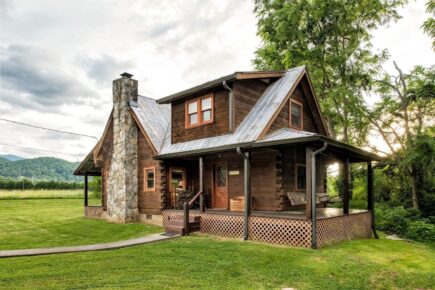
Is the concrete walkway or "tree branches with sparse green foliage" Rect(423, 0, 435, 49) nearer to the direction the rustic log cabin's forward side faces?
the concrete walkway

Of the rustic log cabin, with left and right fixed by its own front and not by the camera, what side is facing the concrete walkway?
front

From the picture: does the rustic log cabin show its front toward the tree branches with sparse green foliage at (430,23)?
no

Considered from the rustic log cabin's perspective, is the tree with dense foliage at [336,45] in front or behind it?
behind

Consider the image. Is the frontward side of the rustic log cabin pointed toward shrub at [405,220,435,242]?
no

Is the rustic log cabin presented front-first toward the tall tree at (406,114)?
no
